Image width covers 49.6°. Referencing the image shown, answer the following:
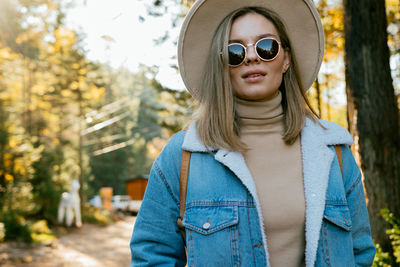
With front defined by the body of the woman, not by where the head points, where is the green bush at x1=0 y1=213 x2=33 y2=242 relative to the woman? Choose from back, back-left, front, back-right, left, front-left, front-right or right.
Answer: back-right

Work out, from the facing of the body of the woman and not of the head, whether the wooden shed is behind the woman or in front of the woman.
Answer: behind

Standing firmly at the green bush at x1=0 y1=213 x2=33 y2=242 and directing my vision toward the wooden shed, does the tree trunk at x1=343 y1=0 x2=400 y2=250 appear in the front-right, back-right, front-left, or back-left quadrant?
back-right

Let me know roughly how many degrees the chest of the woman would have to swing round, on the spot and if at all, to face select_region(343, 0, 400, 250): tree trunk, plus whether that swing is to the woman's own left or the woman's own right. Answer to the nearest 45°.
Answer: approximately 135° to the woman's own left

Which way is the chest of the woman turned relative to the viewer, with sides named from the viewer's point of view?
facing the viewer

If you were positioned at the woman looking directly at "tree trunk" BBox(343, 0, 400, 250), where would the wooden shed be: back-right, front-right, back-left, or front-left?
front-left

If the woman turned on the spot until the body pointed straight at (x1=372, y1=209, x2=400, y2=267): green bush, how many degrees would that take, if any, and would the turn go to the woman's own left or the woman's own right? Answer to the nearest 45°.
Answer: approximately 135° to the woman's own left

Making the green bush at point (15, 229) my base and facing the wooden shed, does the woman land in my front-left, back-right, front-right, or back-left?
back-right
